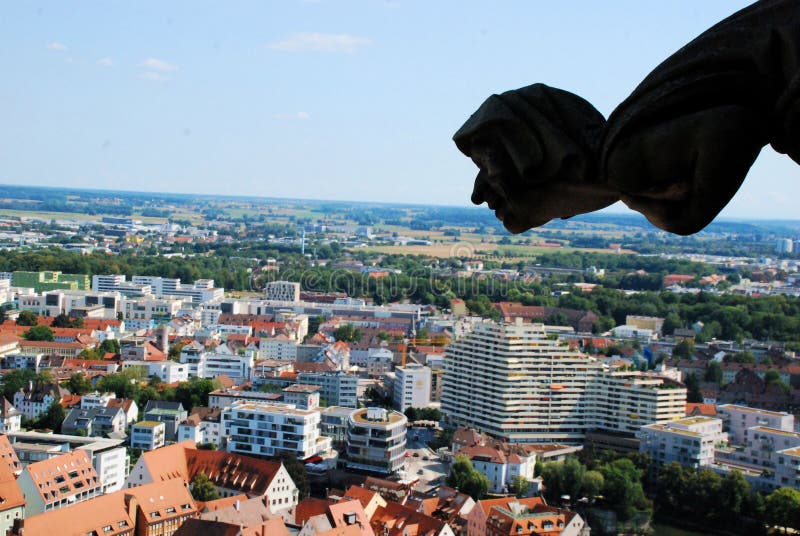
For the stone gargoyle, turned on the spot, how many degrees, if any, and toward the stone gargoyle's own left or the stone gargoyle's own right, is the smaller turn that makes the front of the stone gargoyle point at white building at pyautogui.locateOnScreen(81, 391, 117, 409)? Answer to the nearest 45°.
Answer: approximately 45° to the stone gargoyle's own right

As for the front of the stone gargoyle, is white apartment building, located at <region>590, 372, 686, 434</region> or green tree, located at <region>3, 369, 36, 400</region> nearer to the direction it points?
the green tree

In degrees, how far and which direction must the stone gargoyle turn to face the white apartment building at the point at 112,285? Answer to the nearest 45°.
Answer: approximately 45° to its right

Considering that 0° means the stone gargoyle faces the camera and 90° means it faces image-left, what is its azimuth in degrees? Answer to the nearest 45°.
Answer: approximately 90°
